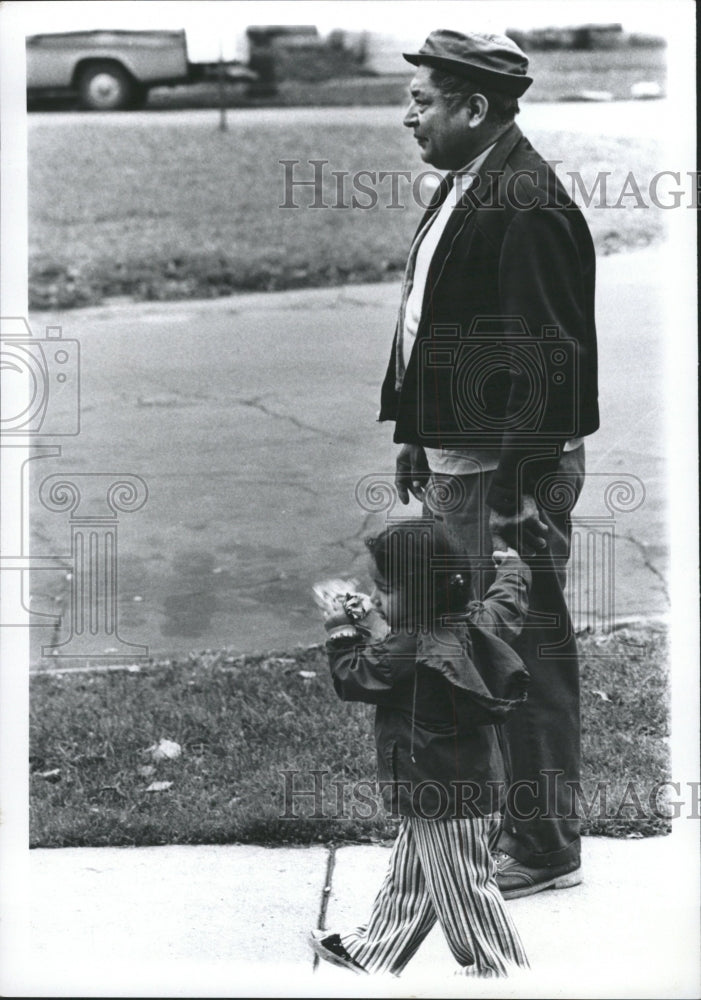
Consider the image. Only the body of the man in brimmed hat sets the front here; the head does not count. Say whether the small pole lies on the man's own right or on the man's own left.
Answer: on the man's own right

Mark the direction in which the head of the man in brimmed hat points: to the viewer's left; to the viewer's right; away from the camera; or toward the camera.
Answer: to the viewer's left

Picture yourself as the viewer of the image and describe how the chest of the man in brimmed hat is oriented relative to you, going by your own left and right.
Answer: facing to the left of the viewer

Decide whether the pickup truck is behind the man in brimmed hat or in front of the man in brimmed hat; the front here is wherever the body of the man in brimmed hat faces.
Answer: in front

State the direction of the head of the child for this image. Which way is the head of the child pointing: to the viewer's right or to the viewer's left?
to the viewer's left
